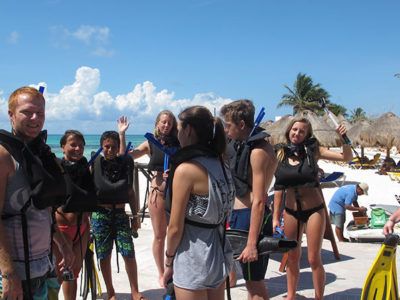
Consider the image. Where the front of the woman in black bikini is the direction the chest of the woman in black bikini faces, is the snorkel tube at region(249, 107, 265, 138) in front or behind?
in front

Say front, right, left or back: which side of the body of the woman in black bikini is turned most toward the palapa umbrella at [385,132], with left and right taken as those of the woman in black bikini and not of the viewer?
back

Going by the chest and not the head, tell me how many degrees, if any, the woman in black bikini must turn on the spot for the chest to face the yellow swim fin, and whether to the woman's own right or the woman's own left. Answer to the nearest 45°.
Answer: approximately 45° to the woman's own left

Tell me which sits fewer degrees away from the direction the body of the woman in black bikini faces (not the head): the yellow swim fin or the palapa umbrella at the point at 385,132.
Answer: the yellow swim fin

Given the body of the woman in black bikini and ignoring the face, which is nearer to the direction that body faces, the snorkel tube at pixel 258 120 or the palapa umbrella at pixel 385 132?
the snorkel tube

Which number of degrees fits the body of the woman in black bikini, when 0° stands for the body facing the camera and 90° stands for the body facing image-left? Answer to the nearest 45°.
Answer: approximately 0°

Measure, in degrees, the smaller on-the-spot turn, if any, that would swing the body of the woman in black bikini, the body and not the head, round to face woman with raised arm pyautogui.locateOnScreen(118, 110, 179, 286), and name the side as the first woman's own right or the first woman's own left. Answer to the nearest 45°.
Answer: approximately 90° to the first woman's own right

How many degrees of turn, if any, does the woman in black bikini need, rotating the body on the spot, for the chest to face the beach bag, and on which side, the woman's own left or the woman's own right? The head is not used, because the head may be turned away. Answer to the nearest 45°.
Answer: approximately 180°

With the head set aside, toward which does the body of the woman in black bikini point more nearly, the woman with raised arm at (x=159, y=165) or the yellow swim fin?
the yellow swim fin

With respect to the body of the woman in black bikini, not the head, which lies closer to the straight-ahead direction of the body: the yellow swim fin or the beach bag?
the yellow swim fin
